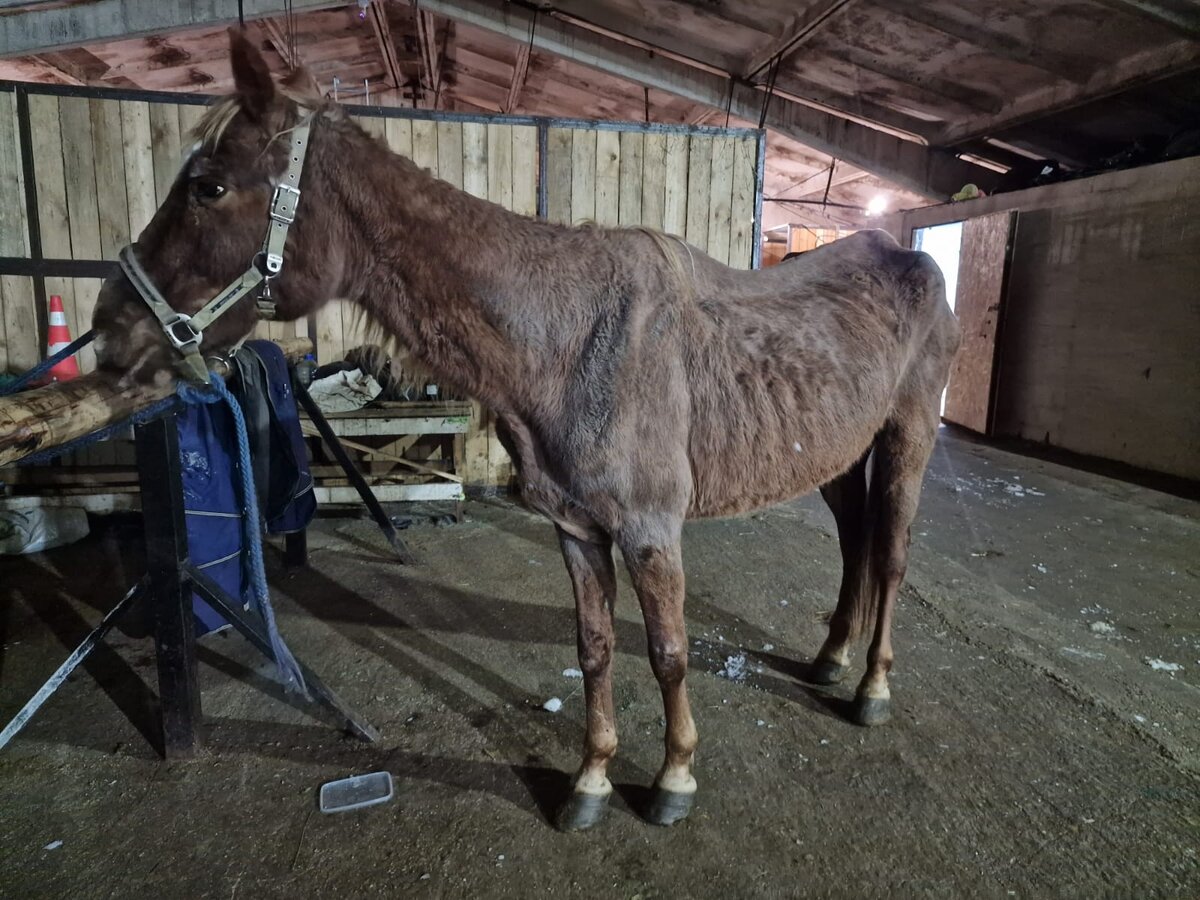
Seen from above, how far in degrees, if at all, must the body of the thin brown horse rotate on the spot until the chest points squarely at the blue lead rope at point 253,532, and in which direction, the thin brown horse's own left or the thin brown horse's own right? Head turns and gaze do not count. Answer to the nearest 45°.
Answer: approximately 45° to the thin brown horse's own right

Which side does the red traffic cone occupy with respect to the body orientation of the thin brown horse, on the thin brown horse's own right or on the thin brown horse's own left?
on the thin brown horse's own right

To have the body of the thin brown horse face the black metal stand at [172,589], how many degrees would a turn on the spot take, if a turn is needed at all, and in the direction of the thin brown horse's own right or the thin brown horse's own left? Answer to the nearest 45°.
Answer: approximately 45° to the thin brown horse's own right

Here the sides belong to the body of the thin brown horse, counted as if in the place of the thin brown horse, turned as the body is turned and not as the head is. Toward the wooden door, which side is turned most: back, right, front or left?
back

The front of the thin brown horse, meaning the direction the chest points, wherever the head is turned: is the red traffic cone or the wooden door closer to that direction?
the red traffic cone

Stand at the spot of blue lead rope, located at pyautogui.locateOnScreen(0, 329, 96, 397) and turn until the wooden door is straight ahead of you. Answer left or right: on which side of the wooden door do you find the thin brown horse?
right

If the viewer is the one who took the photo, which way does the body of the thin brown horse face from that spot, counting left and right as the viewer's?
facing the viewer and to the left of the viewer
